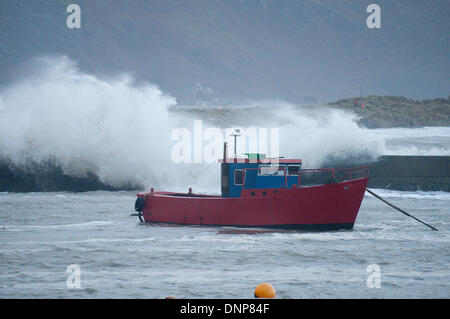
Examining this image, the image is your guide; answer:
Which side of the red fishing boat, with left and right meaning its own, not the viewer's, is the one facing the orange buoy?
right

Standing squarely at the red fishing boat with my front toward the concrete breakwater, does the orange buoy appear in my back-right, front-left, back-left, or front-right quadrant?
back-right

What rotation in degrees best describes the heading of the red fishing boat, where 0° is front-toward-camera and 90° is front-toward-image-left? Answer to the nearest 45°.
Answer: approximately 270°

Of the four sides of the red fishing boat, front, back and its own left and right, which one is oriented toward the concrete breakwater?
left

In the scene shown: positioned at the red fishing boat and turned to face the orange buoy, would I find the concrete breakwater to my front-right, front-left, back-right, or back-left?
back-left
